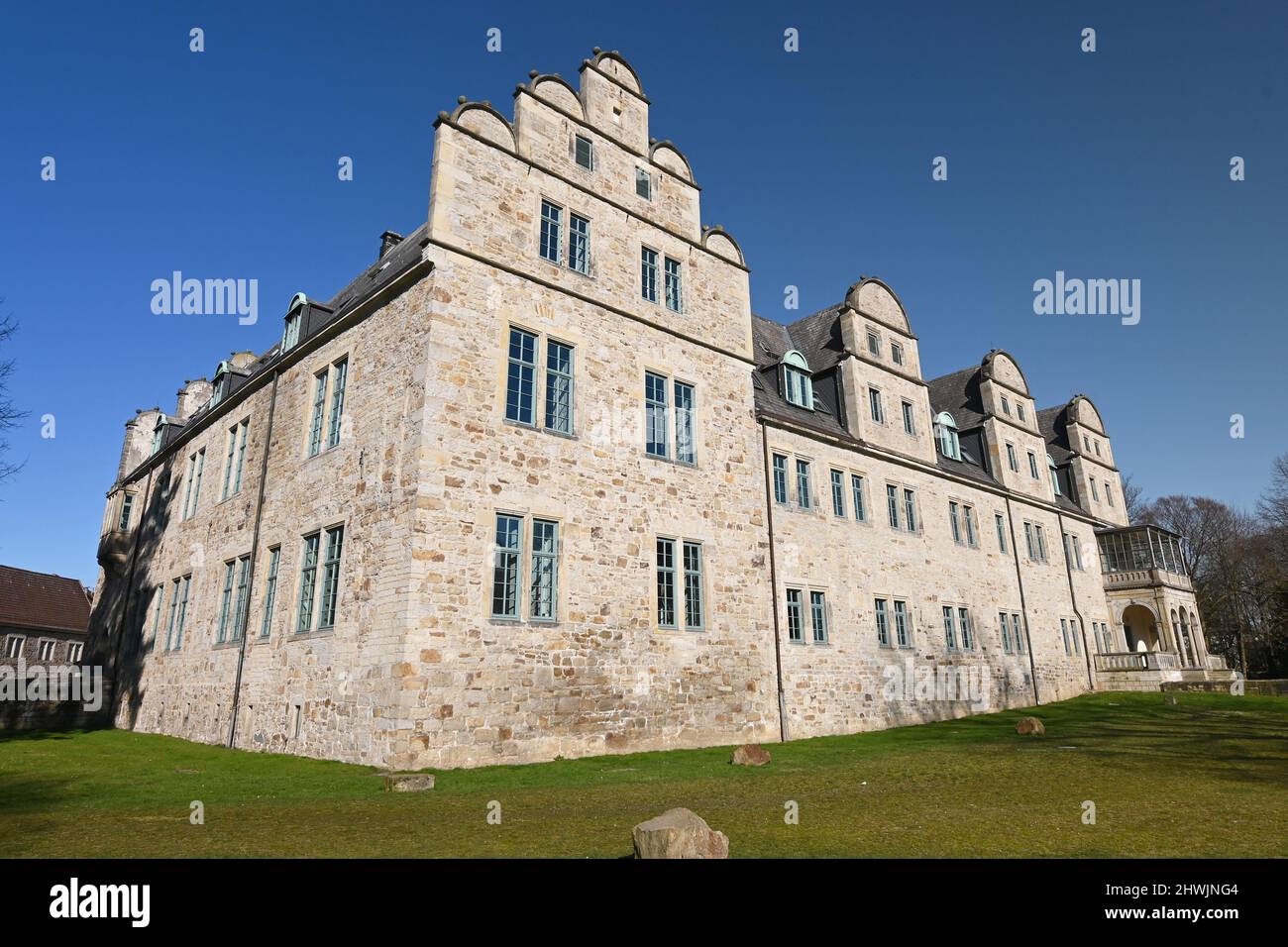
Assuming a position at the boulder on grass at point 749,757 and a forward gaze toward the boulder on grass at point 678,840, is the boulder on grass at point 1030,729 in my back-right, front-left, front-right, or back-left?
back-left

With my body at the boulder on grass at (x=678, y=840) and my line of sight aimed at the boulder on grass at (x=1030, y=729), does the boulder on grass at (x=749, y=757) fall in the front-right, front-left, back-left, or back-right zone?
front-left
